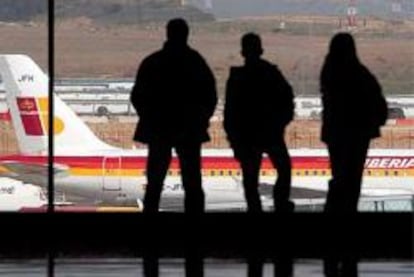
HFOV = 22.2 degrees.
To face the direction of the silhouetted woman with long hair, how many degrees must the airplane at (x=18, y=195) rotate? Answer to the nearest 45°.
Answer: approximately 90° to its right

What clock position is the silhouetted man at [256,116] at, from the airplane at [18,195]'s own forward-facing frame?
The silhouetted man is roughly at 3 o'clock from the airplane.

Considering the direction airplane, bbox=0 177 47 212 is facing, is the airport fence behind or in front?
in front

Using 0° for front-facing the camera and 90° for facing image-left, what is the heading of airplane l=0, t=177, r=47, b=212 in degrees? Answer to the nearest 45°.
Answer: approximately 270°

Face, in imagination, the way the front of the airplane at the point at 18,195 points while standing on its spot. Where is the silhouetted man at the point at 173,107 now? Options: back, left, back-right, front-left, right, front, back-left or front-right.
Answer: right
